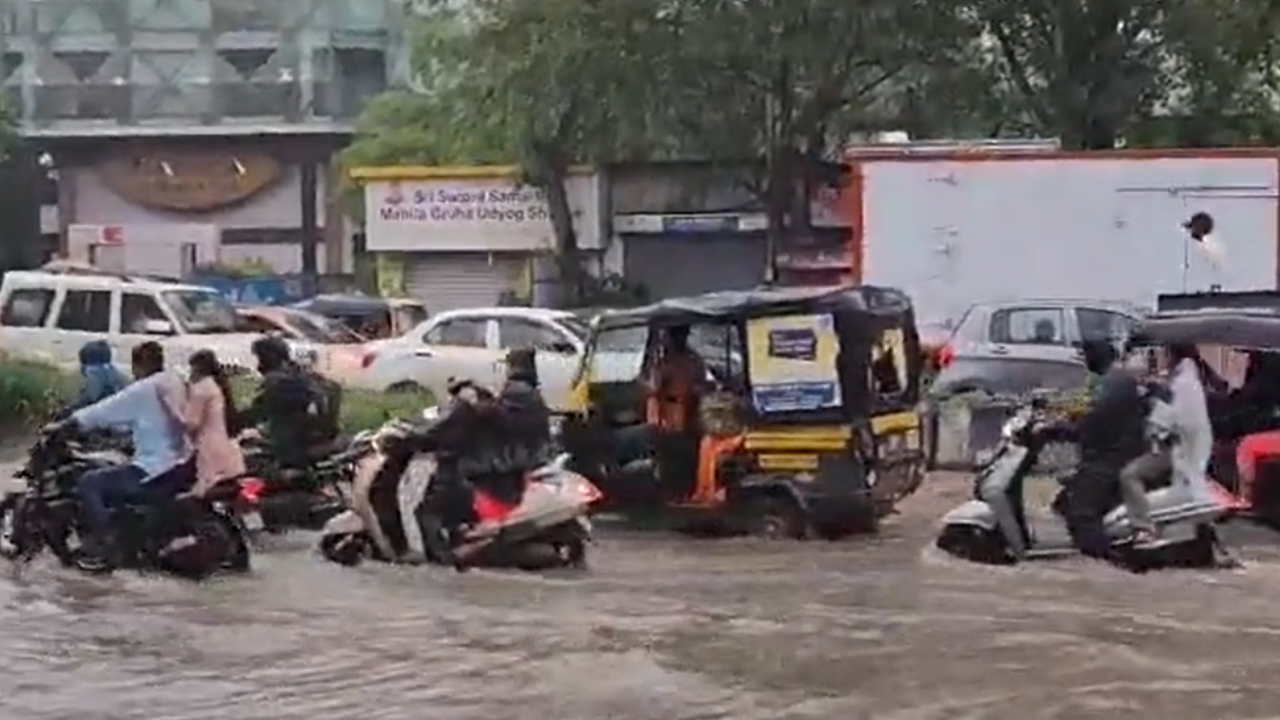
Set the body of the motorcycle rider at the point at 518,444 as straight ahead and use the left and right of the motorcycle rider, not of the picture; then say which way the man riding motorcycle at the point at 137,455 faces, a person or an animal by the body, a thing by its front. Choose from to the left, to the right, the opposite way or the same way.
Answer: the same way

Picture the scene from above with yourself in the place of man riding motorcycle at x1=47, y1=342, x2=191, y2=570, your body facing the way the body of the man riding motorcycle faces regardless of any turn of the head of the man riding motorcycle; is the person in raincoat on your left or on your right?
on your right

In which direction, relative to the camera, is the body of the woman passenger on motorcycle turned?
to the viewer's left

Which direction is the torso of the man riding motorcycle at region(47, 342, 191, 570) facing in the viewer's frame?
to the viewer's left

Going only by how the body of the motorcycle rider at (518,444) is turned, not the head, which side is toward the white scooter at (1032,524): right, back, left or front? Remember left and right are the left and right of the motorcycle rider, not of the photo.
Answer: back

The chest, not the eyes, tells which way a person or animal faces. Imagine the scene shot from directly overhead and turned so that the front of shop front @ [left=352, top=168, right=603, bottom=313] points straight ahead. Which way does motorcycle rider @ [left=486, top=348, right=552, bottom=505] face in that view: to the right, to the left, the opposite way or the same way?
to the right

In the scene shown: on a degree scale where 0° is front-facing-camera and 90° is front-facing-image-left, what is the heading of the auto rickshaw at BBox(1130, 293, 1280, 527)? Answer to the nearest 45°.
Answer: approximately 90°

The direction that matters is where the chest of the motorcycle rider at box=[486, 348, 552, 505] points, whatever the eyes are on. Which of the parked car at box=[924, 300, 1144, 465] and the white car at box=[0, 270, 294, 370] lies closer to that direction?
the white car

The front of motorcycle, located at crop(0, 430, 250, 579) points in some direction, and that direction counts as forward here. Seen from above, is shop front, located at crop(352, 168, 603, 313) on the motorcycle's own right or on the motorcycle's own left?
on the motorcycle's own right

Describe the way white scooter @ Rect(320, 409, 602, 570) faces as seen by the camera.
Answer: facing to the left of the viewer

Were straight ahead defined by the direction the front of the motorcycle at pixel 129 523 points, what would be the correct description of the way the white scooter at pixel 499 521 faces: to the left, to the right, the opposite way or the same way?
the same way

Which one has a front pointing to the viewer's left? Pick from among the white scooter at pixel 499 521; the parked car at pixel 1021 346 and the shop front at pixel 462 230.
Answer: the white scooter

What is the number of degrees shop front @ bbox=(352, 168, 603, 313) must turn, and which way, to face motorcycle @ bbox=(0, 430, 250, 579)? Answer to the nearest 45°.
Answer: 0° — it already faces it
